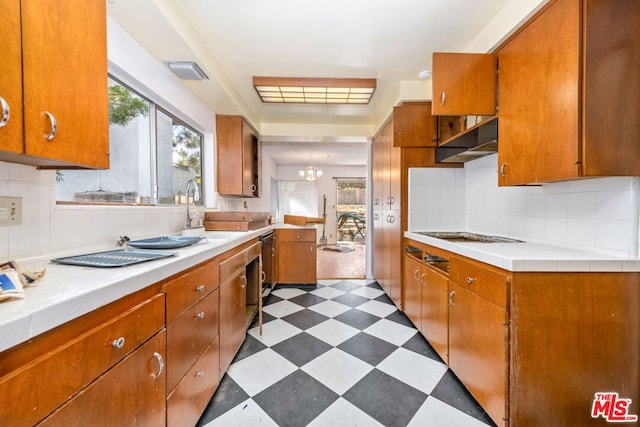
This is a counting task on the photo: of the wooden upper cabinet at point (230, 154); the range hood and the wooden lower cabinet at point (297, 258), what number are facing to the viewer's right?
1

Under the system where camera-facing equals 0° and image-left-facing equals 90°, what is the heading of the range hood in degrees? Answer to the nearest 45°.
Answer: approximately 45°

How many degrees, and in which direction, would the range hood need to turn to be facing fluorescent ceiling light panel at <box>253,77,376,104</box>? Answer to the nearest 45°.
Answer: approximately 45° to its right

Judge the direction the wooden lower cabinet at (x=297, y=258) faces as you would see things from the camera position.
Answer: facing the viewer

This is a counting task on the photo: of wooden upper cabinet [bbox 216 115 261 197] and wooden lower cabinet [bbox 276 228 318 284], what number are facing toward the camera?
1

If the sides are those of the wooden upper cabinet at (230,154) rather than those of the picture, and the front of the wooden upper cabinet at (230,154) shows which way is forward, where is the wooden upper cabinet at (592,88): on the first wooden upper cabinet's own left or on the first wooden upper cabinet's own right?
on the first wooden upper cabinet's own right

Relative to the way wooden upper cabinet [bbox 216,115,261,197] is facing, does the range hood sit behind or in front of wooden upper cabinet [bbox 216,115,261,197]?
in front

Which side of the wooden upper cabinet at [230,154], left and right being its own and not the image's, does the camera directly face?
right

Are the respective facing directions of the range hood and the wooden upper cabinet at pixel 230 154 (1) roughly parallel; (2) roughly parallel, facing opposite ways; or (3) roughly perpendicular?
roughly parallel, facing opposite ways

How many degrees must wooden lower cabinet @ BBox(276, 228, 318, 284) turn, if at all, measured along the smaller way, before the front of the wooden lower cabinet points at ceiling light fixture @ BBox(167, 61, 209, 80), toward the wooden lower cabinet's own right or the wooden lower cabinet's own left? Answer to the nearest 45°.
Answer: approximately 45° to the wooden lower cabinet's own right

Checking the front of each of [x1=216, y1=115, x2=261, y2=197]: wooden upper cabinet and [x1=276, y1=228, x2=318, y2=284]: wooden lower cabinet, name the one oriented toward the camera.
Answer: the wooden lower cabinet

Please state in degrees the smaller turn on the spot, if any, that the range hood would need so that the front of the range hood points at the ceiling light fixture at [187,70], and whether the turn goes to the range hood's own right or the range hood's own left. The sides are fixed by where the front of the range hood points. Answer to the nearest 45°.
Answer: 0° — it already faces it

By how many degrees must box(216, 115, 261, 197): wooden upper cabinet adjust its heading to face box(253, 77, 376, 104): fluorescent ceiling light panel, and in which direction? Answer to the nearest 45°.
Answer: approximately 45° to its right

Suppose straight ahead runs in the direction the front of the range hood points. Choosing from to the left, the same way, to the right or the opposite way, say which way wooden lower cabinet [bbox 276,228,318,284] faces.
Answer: to the left
